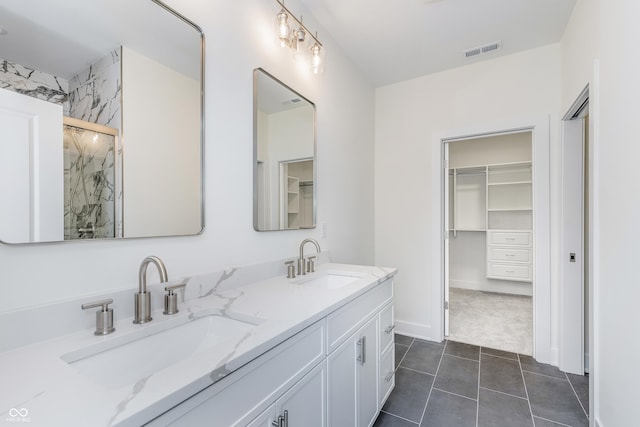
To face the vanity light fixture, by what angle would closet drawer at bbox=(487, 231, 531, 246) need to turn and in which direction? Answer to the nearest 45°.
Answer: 0° — it already faces it

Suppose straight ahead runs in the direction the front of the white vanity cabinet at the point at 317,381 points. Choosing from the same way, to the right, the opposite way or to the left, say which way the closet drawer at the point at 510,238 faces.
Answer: to the right

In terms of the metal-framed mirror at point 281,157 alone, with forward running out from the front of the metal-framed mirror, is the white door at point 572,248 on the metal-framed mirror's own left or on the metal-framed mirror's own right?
on the metal-framed mirror's own left

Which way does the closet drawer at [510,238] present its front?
toward the camera

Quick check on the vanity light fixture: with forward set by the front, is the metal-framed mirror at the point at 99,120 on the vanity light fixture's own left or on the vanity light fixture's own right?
on the vanity light fixture's own right

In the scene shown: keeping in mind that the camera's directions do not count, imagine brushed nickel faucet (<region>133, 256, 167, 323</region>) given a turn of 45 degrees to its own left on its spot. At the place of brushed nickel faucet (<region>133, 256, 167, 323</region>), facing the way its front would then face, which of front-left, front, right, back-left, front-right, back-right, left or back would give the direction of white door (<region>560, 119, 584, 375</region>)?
front

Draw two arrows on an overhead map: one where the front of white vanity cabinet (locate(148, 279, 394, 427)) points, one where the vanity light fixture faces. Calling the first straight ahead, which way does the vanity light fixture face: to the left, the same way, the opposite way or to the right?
the same way

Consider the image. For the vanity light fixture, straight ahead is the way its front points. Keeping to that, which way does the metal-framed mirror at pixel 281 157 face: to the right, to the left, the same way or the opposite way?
the same way

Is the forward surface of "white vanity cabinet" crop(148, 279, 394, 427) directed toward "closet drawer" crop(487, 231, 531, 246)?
no

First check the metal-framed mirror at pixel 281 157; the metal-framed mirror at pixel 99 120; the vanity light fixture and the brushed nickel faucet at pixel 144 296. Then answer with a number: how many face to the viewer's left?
0

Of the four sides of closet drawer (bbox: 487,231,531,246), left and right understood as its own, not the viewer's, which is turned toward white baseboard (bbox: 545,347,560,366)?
front

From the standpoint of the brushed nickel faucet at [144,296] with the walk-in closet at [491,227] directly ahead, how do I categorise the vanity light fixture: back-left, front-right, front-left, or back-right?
front-left

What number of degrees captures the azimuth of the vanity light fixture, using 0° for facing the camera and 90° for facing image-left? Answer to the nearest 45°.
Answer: approximately 315°

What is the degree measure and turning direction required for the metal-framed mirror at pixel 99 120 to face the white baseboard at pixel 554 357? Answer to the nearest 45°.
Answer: approximately 45° to its left

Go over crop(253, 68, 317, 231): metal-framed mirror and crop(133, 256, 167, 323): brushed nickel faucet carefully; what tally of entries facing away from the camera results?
0

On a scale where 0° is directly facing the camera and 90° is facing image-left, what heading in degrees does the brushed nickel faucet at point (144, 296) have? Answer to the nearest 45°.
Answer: approximately 315°

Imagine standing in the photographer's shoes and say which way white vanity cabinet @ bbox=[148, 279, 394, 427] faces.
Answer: facing the viewer and to the right of the viewer
